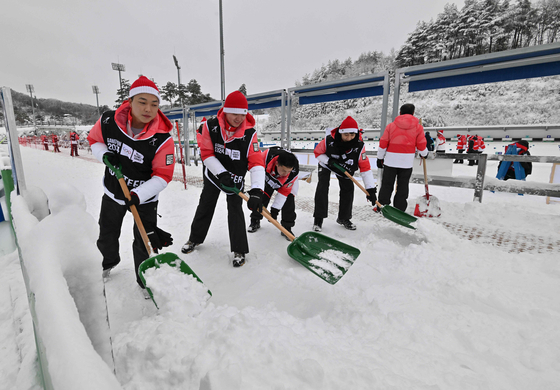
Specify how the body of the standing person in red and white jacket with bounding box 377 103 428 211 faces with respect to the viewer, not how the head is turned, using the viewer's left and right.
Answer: facing away from the viewer

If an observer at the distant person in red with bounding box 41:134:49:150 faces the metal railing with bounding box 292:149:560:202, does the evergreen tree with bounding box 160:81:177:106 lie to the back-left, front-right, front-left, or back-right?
back-left

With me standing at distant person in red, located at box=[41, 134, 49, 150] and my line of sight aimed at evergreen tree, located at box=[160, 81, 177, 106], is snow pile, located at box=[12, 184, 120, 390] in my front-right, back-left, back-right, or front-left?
back-right

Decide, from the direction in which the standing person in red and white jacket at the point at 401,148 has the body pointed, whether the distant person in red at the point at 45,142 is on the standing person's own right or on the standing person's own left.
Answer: on the standing person's own left

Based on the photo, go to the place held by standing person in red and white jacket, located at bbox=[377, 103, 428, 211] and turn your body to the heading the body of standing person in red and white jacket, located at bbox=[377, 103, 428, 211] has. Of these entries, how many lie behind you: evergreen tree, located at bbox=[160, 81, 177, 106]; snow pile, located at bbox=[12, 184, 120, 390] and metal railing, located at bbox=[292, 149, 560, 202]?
1

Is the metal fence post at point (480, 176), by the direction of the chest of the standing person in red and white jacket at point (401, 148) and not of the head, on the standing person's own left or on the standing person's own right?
on the standing person's own right

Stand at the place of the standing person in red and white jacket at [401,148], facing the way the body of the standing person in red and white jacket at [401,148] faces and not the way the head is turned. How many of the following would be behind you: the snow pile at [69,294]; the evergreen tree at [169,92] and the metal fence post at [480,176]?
1

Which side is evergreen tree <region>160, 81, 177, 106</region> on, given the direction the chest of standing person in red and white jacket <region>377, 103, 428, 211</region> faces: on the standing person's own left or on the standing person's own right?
on the standing person's own left

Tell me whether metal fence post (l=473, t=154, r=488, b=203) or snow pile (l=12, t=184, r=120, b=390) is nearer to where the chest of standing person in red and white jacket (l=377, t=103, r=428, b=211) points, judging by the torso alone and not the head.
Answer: the metal fence post

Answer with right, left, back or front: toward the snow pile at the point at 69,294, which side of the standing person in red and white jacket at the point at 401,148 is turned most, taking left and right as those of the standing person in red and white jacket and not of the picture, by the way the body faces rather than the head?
back
